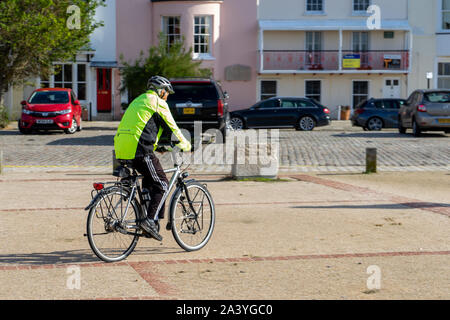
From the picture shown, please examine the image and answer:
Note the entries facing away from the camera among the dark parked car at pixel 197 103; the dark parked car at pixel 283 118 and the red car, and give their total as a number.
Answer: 1

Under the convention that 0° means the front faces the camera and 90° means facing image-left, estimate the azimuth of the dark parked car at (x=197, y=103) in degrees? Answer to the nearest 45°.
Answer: approximately 180°

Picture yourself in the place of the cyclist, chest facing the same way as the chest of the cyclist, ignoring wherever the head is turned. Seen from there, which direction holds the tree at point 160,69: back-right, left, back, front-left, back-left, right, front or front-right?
front-left

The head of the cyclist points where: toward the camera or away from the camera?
away from the camera

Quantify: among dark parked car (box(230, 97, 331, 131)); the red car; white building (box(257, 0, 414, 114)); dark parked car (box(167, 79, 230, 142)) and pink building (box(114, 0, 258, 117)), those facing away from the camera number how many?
1

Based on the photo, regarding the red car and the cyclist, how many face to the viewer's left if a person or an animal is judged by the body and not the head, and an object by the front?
0

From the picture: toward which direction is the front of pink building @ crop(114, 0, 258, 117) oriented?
toward the camera

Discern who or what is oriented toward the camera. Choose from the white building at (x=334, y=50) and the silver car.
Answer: the white building

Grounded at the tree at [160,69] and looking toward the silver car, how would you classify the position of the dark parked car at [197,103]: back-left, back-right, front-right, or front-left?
front-right

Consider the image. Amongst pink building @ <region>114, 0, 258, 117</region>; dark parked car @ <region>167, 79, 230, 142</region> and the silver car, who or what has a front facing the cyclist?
the pink building

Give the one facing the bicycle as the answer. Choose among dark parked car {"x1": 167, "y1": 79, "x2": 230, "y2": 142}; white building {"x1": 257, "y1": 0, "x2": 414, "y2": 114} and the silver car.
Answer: the white building

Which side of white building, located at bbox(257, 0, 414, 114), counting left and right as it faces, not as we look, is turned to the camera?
front

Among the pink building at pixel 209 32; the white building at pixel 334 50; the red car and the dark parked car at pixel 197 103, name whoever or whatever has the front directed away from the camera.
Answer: the dark parked car

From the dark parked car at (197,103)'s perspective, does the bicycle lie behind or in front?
behind

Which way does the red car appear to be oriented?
toward the camera

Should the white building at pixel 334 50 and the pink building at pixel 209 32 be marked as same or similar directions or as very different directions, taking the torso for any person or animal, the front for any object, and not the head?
same or similar directions

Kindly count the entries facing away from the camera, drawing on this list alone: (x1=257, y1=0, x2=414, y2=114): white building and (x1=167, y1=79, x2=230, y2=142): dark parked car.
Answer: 1

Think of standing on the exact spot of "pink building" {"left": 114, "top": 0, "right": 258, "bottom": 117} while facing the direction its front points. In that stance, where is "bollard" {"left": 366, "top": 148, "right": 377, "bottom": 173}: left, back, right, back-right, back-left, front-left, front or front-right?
front
